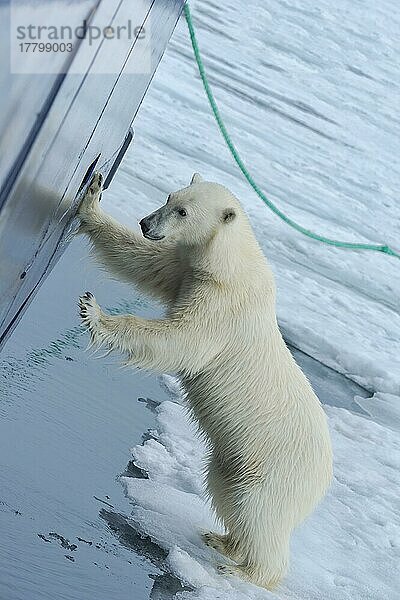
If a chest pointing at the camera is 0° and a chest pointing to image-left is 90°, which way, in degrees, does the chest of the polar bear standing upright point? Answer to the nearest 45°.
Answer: approximately 90°
